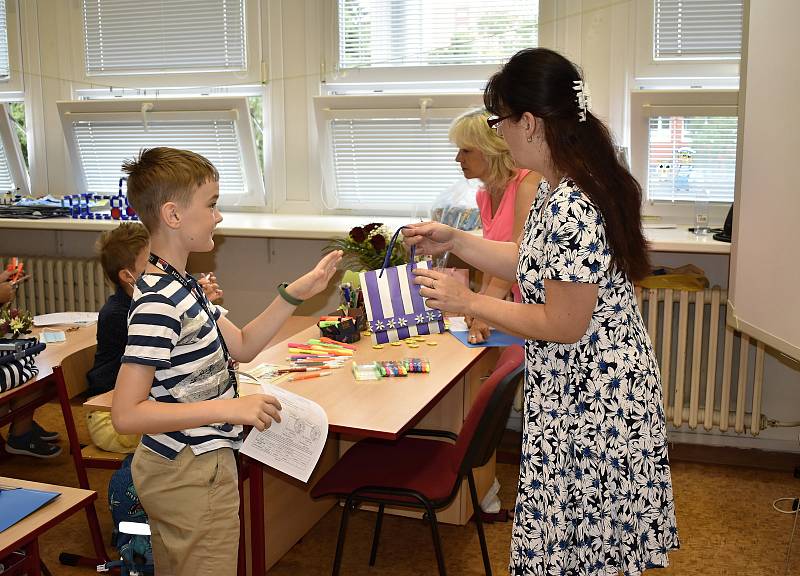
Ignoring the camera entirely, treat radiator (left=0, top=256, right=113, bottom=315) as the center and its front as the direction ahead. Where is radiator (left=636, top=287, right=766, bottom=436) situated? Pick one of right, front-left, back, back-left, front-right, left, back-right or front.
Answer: front-left

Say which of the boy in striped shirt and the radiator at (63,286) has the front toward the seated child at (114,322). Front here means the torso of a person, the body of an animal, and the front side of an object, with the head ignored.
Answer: the radiator

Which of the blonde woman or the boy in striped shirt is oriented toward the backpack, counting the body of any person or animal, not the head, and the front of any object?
the blonde woman

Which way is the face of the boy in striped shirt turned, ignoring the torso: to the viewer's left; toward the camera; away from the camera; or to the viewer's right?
to the viewer's right

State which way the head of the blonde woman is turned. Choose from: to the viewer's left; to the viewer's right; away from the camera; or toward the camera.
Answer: to the viewer's left

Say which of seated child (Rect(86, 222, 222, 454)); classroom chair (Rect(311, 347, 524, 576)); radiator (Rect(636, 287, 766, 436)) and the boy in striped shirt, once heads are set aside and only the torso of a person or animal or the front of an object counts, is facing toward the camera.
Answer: the radiator

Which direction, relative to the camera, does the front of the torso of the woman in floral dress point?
to the viewer's left

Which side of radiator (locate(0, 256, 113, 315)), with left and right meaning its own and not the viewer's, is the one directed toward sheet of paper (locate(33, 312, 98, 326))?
front

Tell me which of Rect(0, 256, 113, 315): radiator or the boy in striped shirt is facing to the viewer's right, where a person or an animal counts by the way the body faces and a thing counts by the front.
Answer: the boy in striped shirt

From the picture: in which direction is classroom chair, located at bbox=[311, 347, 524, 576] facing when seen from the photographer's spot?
facing to the left of the viewer

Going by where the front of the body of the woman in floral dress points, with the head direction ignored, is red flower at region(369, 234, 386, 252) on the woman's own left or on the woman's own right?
on the woman's own right

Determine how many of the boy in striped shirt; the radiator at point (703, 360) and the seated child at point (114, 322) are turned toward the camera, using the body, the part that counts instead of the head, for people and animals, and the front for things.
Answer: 1

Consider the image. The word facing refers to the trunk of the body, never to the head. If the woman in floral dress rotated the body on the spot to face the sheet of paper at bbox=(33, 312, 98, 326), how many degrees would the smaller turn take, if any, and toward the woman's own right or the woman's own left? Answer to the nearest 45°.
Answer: approximately 45° to the woman's own right

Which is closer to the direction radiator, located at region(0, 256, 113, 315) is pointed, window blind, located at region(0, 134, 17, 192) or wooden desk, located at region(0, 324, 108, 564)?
the wooden desk

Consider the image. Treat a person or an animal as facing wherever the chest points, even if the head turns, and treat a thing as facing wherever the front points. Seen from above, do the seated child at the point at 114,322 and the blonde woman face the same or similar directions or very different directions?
very different directions

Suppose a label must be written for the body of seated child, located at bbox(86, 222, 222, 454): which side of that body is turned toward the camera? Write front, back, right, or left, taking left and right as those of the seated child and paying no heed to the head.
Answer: right
